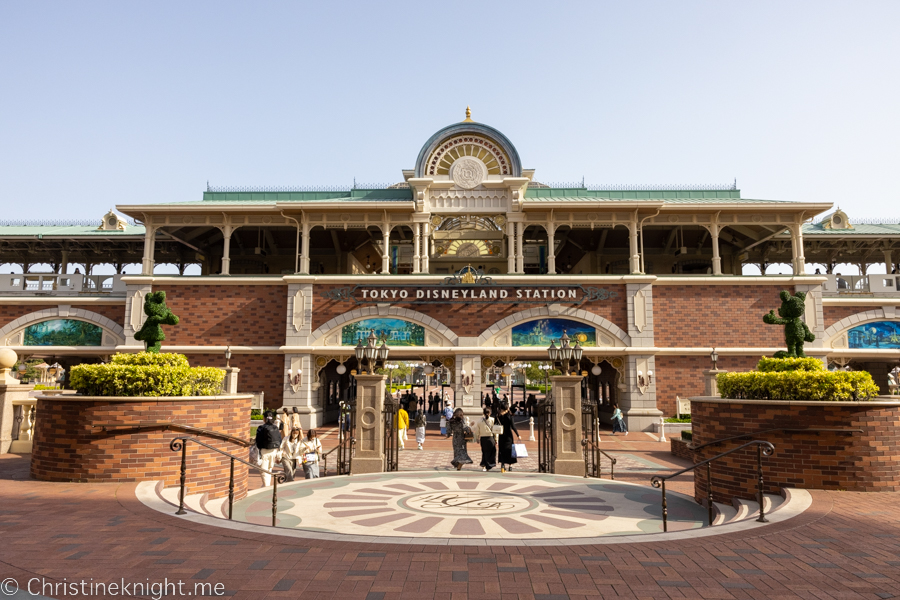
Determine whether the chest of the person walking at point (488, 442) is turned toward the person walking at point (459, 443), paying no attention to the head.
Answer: no

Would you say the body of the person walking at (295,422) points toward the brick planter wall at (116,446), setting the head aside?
no

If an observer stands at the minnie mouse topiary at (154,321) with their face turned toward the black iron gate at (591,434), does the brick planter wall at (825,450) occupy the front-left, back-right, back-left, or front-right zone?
front-right

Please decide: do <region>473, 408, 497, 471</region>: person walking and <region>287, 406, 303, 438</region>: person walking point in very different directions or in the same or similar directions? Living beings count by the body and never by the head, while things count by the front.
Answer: same or similar directions

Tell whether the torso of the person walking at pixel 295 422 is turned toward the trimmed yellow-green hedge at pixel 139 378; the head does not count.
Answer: no
